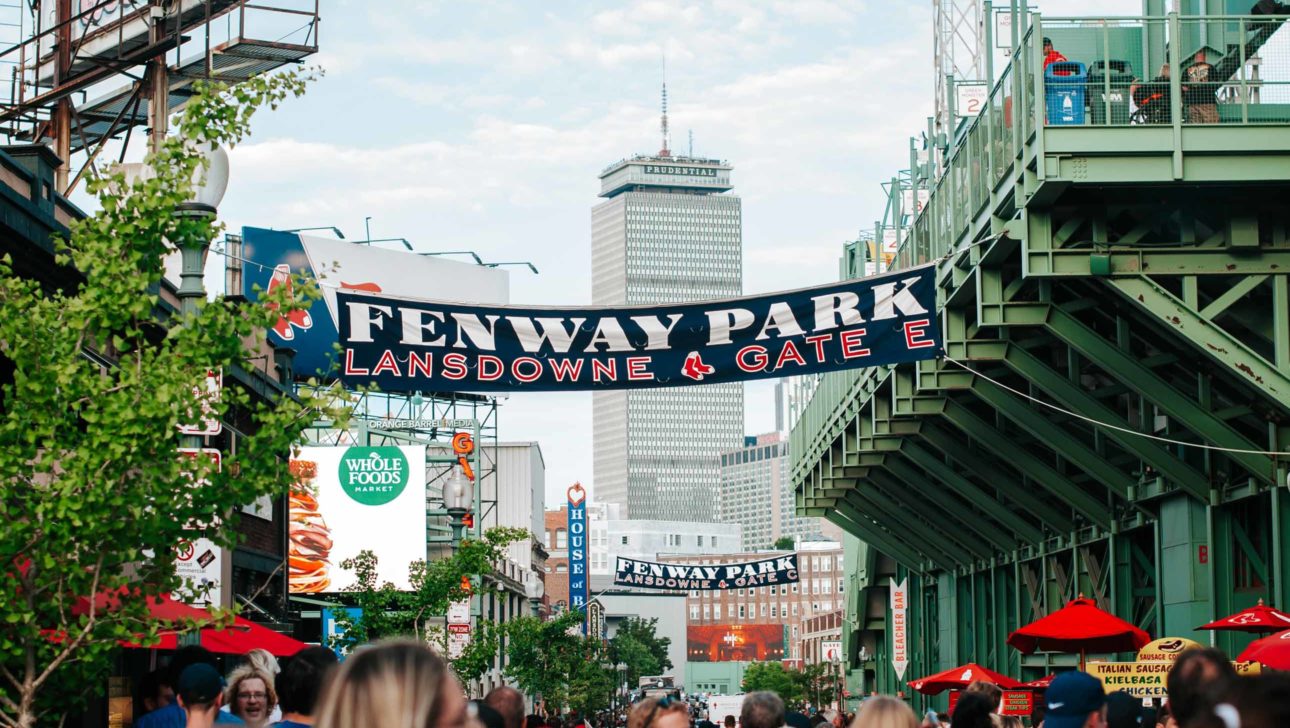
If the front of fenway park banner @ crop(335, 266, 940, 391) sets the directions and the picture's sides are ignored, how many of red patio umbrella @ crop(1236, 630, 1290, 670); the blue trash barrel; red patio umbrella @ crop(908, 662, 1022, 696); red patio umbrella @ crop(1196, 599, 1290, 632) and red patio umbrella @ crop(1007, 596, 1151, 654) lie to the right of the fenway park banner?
0

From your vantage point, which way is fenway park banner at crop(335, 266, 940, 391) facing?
toward the camera

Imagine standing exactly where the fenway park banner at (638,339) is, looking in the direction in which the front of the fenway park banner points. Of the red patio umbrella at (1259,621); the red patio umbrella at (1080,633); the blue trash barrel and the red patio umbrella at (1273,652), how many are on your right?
0

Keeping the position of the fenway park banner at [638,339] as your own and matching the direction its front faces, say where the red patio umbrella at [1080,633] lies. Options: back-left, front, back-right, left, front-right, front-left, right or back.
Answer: left

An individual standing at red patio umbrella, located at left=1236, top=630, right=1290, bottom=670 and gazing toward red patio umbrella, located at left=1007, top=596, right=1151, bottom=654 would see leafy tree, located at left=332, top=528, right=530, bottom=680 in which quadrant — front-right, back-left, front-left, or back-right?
front-left

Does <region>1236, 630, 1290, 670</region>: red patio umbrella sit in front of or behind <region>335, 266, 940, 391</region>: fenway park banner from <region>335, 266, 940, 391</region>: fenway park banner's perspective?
in front

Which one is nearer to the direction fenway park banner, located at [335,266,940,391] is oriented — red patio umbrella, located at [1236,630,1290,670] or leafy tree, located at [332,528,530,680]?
the red patio umbrella

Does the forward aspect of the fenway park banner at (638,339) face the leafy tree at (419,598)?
no

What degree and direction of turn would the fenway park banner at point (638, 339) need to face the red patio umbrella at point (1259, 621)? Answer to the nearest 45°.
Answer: approximately 45° to its left

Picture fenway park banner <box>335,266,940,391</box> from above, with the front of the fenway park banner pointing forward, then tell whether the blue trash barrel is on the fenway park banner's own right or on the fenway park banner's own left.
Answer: on the fenway park banner's own left
